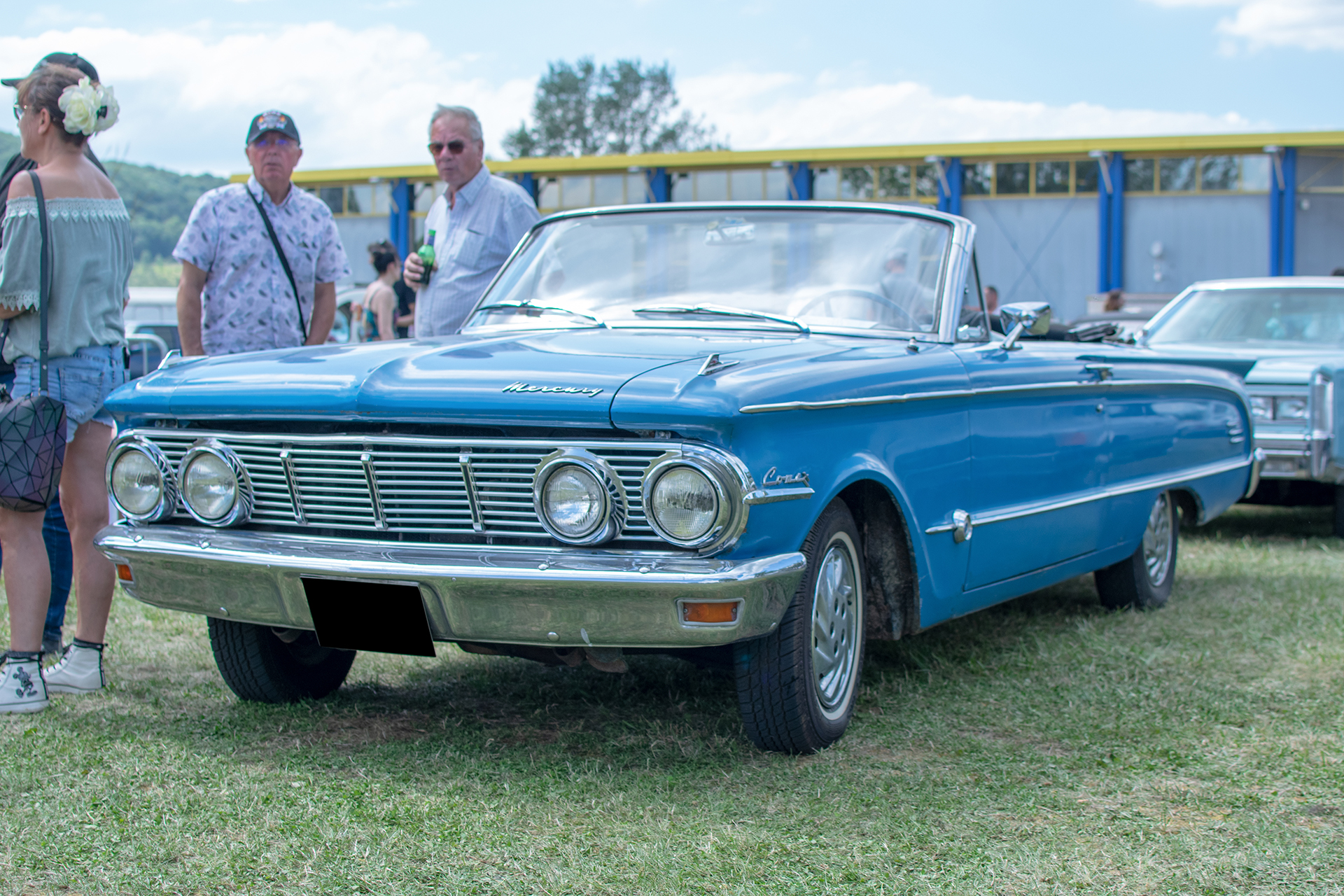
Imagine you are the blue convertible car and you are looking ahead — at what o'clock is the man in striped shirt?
The man in striped shirt is roughly at 4 o'clock from the blue convertible car.

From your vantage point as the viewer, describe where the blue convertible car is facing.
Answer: facing the viewer and to the left of the viewer

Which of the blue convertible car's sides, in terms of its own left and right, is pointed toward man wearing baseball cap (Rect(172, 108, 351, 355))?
right

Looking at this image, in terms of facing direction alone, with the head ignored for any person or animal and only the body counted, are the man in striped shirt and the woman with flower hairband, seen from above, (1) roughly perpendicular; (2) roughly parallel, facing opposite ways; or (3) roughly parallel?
roughly perpendicular

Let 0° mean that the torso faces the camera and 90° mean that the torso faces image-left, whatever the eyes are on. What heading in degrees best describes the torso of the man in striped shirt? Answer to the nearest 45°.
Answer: approximately 45°

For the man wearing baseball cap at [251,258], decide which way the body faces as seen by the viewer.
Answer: toward the camera
